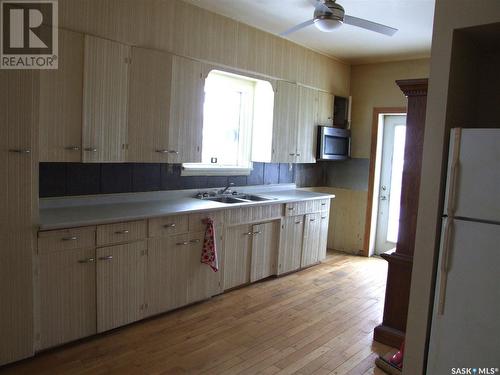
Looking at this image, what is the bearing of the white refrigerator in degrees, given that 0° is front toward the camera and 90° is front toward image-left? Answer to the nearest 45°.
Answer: approximately 45°

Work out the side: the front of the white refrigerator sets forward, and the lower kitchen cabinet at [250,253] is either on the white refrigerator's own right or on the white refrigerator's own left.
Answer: on the white refrigerator's own right

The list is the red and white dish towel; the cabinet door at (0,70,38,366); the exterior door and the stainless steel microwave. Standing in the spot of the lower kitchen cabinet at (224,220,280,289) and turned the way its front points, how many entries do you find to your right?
2

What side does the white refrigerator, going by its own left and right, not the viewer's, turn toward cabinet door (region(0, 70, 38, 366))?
front

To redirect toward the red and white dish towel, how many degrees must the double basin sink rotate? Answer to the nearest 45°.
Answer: approximately 45° to its right

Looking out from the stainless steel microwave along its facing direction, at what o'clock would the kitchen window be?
The kitchen window is roughly at 3 o'clock from the stainless steel microwave.

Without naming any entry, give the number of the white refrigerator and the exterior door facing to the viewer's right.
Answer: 0

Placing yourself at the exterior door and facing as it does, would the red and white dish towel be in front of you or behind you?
in front

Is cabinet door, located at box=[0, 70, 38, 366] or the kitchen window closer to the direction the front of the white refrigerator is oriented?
the cabinet door

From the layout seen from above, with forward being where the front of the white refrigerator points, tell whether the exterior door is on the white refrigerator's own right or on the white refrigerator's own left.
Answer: on the white refrigerator's own right

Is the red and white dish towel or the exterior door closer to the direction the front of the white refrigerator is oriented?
the red and white dish towel
